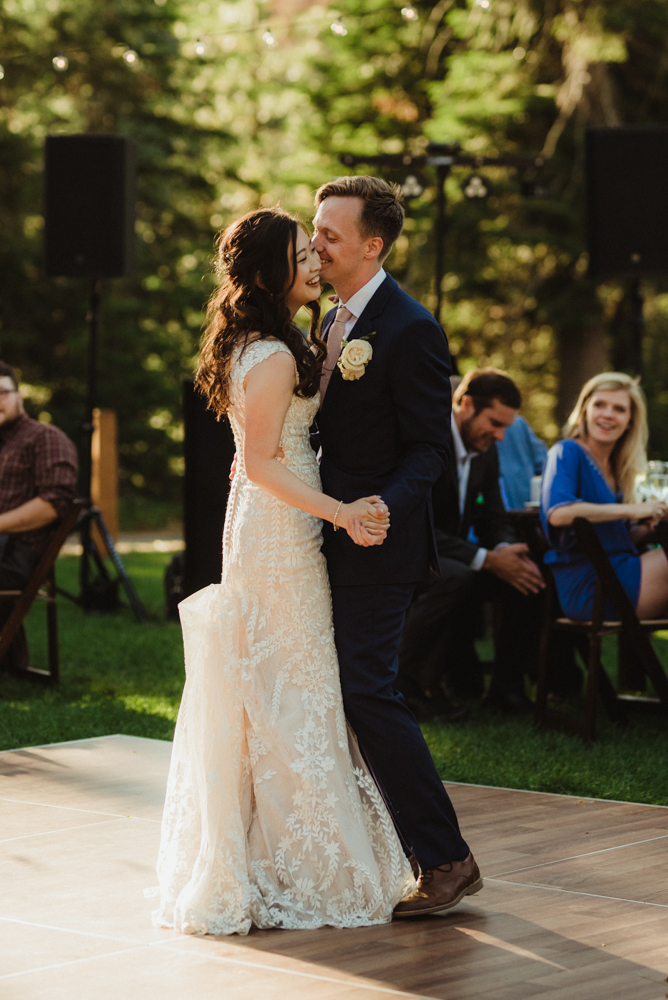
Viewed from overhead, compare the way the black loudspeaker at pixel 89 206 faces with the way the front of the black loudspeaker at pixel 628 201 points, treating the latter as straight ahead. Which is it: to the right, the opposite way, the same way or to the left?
the same way

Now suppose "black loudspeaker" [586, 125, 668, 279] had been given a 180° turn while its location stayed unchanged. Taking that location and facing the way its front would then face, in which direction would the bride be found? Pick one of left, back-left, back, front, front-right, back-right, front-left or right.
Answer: back

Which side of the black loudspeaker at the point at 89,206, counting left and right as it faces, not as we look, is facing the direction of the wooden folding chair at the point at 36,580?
front

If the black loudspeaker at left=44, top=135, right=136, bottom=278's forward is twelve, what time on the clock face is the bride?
The bride is roughly at 12 o'clock from the black loudspeaker.

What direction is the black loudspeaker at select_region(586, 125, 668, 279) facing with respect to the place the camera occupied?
facing the viewer

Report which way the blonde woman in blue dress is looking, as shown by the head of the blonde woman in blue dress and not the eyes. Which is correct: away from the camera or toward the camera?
toward the camera

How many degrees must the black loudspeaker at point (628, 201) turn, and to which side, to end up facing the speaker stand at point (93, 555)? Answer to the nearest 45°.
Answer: approximately 90° to its right

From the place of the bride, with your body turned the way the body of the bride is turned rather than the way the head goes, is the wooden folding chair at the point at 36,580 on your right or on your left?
on your left

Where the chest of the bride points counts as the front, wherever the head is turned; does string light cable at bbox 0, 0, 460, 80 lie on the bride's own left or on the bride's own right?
on the bride's own left

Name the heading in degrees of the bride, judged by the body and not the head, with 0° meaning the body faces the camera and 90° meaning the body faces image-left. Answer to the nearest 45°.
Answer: approximately 270°

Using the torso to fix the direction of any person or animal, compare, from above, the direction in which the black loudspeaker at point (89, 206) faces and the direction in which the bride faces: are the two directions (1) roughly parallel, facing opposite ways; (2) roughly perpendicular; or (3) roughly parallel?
roughly perpendicular

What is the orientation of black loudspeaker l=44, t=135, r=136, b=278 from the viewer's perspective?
toward the camera

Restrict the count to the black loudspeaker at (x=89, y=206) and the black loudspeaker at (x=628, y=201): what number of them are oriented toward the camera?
2

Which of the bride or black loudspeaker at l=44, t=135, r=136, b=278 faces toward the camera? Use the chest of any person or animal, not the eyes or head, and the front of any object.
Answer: the black loudspeaker

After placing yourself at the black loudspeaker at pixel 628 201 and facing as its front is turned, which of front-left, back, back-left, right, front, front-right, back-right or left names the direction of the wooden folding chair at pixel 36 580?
front-right
